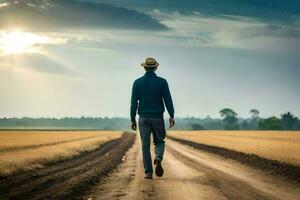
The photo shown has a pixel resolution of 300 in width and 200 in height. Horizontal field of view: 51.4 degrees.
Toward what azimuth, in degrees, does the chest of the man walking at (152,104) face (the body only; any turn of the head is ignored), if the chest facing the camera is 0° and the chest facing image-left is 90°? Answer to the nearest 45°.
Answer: approximately 180°
